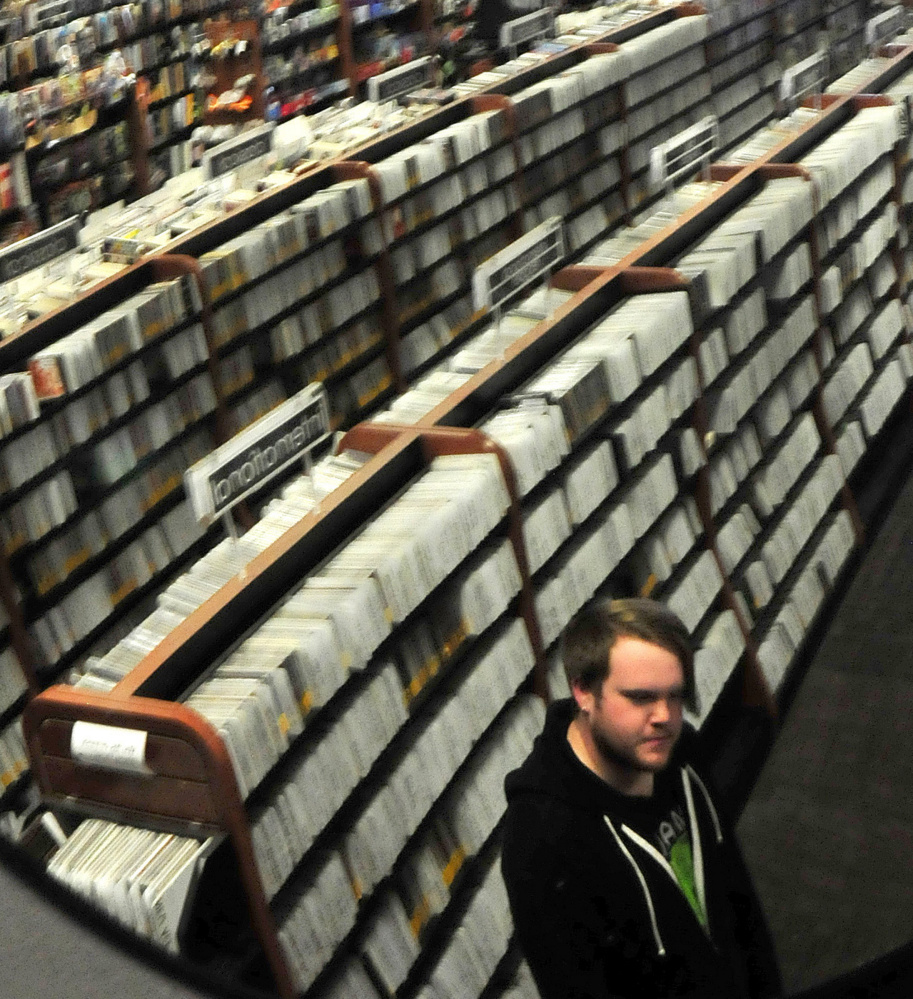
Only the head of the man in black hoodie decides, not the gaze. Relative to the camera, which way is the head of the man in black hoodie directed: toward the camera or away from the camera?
toward the camera

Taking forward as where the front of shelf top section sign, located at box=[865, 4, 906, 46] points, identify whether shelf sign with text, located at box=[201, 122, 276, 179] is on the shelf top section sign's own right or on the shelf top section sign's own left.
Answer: on the shelf top section sign's own right

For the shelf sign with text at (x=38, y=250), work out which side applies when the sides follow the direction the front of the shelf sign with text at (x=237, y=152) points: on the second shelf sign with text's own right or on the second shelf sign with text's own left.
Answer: on the second shelf sign with text's own right

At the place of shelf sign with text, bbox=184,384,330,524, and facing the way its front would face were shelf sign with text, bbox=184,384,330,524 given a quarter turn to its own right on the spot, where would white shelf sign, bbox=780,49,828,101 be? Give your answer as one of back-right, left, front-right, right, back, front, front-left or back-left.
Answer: back

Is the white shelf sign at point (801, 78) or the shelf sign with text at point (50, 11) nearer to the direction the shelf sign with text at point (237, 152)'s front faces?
the white shelf sign

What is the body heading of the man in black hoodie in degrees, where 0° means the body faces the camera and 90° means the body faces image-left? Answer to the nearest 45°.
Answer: approximately 315°

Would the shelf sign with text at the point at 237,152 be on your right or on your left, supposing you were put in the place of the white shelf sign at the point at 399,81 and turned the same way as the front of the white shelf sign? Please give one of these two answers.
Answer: on your right

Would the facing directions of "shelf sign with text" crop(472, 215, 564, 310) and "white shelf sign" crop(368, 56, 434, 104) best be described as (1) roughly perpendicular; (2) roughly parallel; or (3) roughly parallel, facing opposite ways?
roughly parallel

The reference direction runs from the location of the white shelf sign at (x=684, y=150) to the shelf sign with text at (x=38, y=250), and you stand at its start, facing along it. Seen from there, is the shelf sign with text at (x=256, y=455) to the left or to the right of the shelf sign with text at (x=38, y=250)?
left

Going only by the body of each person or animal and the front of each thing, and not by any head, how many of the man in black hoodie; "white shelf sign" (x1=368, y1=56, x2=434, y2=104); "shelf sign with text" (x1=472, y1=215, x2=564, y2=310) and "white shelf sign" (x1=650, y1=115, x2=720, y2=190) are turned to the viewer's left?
0

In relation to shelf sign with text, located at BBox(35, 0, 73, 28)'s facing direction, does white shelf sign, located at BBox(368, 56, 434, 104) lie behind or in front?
in front

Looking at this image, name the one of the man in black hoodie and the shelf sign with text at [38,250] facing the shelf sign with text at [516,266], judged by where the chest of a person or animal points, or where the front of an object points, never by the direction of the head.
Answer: the shelf sign with text at [38,250]

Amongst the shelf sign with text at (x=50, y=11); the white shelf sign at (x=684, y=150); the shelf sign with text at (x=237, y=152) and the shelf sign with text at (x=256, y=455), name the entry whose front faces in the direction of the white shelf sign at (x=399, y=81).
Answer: the shelf sign with text at (x=50, y=11)

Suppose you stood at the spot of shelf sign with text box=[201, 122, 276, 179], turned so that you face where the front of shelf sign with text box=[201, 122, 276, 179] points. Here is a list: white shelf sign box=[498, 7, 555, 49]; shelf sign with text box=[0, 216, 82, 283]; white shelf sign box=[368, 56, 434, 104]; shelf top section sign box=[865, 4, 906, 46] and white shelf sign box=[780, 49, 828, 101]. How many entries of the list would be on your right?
1

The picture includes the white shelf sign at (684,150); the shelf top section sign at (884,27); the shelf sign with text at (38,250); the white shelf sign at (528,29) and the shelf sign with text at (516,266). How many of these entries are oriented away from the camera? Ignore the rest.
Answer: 0

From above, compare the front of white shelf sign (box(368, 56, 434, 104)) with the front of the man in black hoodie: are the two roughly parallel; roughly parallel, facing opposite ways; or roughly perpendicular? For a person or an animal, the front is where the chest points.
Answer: roughly parallel

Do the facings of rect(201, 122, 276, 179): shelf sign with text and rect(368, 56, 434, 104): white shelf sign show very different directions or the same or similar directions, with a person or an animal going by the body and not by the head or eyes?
same or similar directions
